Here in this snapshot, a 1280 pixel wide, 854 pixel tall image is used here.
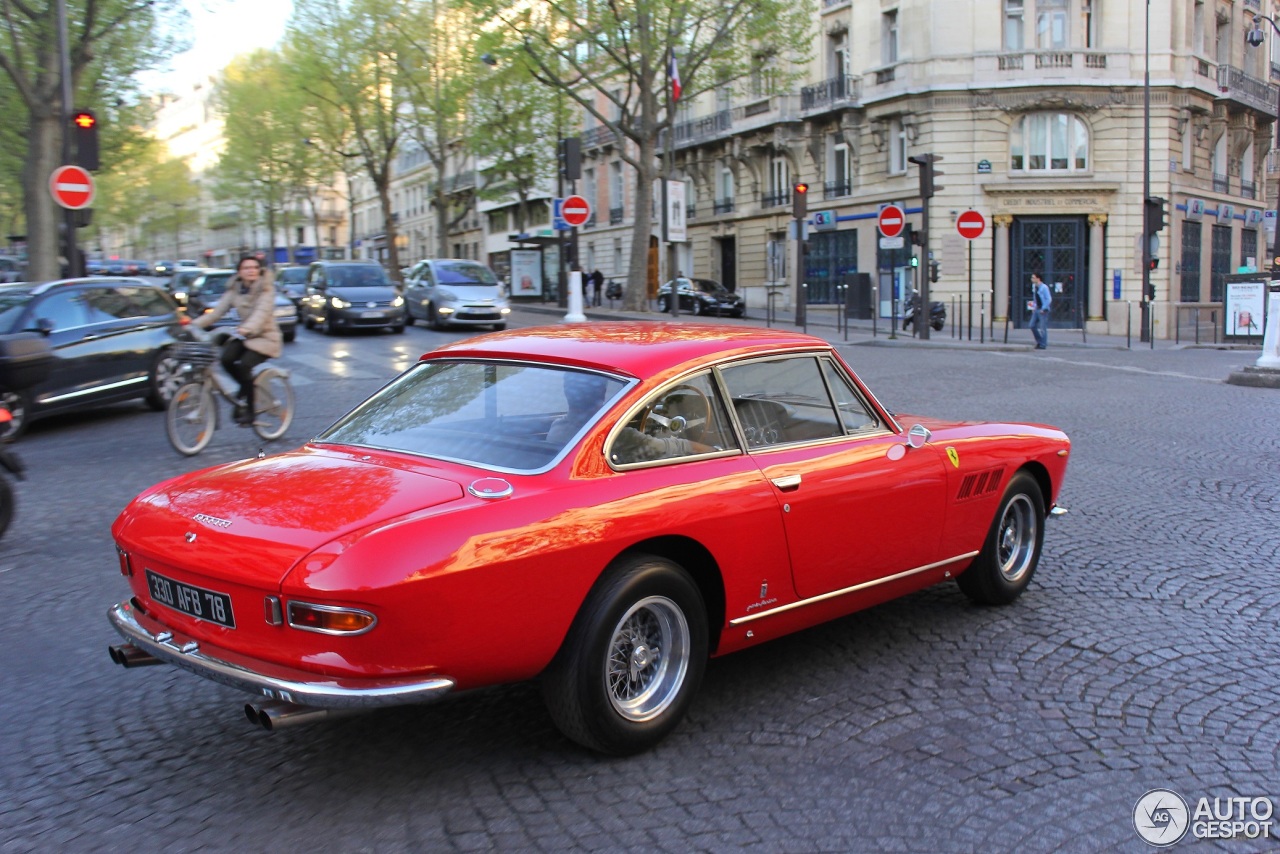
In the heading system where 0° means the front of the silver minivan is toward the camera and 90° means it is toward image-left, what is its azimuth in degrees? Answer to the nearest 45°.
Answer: approximately 315°

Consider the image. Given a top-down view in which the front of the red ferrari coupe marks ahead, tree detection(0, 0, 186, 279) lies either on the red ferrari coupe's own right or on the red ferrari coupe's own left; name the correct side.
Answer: on the red ferrari coupe's own left

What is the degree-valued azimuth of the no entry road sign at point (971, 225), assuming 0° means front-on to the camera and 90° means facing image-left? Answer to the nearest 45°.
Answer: approximately 0°

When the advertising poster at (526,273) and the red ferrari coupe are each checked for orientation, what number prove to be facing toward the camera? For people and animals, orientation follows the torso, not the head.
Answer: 1

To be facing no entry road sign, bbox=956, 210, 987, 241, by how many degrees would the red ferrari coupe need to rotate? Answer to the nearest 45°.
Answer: approximately 45° to its left
